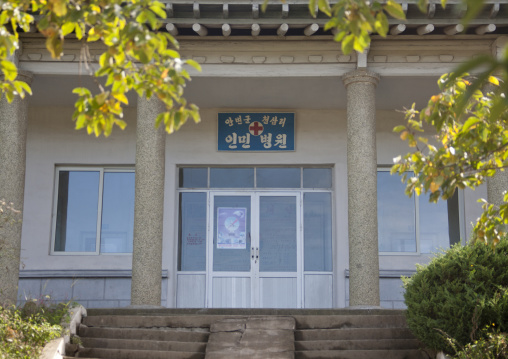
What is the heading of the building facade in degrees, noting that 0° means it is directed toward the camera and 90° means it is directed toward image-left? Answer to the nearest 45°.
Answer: approximately 0°

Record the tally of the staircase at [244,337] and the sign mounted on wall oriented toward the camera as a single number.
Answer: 2

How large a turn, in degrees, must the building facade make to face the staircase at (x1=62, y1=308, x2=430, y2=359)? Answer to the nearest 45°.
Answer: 0° — it already faces it

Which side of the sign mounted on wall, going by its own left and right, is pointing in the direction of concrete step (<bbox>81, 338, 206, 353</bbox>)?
front

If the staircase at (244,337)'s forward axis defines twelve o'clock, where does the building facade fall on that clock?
The building facade is roughly at 6 o'clock from the staircase.

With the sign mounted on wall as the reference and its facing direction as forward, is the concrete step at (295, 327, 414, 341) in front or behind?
in front

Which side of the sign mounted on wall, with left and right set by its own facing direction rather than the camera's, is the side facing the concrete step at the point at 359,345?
front

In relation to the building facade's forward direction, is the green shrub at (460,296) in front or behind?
in front

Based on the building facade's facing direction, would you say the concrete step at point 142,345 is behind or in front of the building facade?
in front
